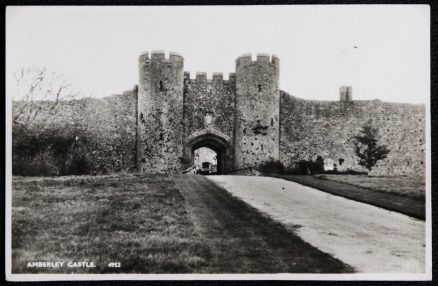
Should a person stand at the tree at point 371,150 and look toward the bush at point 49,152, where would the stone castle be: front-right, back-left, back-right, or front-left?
front-right

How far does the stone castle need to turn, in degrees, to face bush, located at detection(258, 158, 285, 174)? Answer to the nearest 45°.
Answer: approximately 90° to its left

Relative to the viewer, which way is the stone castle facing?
toward the camera

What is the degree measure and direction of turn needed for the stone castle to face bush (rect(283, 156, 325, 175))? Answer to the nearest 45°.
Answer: approximately 90° to its left

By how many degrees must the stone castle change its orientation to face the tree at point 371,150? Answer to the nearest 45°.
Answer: approximately 90° to its left
